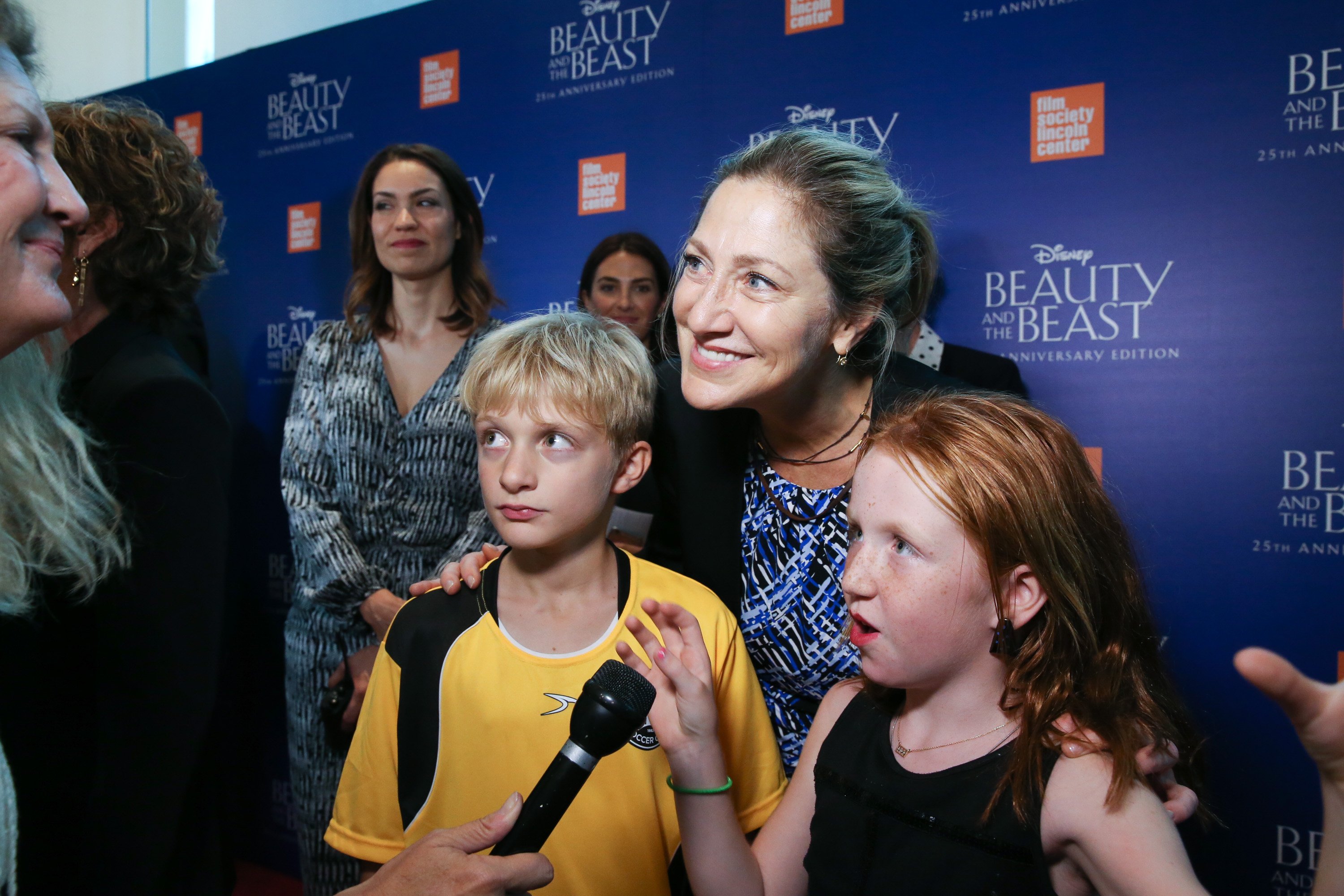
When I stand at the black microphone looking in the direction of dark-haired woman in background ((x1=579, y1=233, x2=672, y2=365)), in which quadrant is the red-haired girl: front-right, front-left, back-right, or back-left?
front-right

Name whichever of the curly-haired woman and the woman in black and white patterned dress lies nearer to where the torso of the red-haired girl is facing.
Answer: the curly-haired woman

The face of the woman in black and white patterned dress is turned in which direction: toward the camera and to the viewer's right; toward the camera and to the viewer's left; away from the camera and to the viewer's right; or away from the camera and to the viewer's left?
toward the camera and to the viewer's right

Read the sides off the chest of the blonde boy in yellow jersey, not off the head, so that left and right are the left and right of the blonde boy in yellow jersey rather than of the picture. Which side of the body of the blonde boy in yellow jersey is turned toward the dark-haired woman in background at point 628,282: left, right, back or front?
back

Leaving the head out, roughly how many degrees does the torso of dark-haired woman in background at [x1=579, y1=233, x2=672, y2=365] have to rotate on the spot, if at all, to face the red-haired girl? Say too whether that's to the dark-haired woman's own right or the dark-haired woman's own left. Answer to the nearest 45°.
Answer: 0° — they already face them

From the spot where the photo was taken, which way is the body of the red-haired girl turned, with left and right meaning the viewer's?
facing the viewer and to the left of the viewer

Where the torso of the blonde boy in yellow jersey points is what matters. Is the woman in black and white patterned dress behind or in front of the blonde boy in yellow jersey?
behind

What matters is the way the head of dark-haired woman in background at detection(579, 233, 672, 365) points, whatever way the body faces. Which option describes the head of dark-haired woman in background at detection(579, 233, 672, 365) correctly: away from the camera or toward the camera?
toward the camera

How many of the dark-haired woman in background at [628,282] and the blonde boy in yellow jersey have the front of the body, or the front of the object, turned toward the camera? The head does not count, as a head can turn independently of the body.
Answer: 2

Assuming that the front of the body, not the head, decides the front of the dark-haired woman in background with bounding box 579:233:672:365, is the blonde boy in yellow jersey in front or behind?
in front

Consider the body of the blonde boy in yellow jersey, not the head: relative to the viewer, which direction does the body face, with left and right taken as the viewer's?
facing the viewer

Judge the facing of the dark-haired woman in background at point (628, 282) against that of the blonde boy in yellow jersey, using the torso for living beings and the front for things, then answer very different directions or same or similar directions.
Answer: same or similar directions
